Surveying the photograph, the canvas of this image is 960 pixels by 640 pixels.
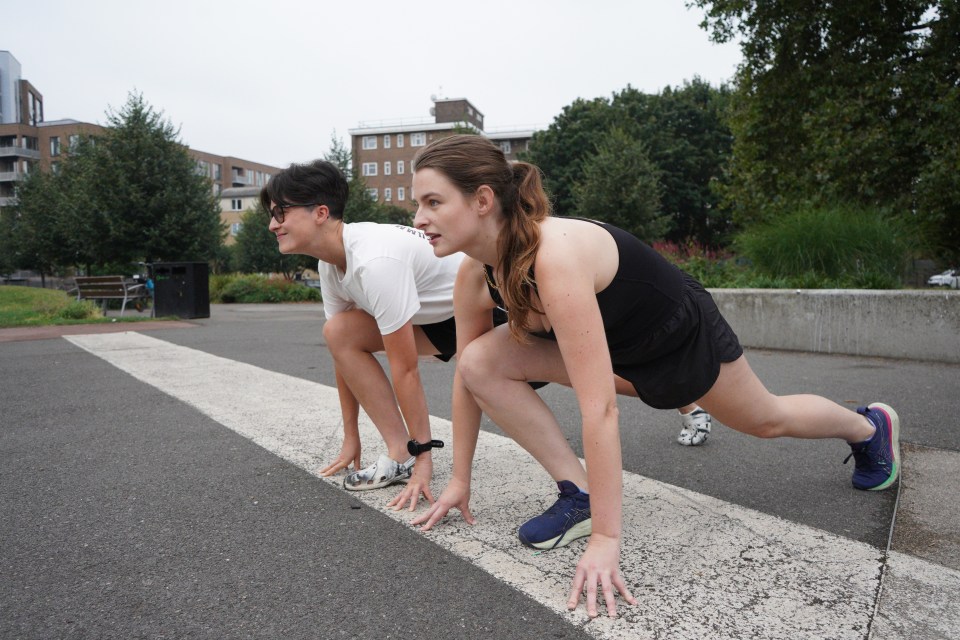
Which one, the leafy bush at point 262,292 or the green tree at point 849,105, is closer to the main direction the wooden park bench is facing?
the leafy bush

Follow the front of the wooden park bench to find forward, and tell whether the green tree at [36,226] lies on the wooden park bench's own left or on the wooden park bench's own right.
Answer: on the wooden park bench's own left

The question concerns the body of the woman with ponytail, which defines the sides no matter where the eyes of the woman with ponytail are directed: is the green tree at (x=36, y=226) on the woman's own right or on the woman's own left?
on the woman's own right

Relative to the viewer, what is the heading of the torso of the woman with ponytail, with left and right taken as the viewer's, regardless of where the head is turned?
facing the viewer and to the left of the viewer
